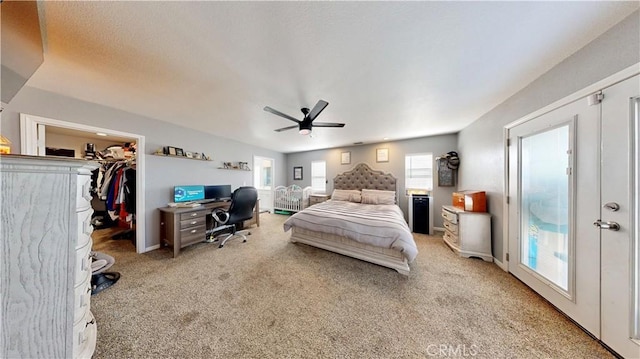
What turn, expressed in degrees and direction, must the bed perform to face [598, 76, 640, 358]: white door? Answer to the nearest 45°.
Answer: approximately 90° to its left

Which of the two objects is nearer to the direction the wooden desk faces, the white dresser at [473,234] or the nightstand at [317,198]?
the white dresser

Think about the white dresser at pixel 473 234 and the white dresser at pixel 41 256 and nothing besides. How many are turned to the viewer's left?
1

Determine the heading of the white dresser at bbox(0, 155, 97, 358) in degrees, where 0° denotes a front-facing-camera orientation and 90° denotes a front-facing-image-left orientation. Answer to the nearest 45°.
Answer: approximately 270°

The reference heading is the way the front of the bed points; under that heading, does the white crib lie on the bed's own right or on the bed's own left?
on the bed's own right

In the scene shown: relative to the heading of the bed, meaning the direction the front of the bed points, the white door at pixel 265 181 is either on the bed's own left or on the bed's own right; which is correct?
on the bed's own right

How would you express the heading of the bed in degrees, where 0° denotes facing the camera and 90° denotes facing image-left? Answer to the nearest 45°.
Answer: approximately 45°

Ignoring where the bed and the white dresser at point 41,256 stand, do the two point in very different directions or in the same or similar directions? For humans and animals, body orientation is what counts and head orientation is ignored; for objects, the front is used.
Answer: very different directions

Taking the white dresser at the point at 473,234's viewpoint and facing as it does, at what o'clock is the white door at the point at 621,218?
The white door is roughly at 8 o'clock from the white dresser.

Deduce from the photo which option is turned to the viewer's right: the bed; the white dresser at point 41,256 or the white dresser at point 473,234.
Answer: the white dresser at point 41,256

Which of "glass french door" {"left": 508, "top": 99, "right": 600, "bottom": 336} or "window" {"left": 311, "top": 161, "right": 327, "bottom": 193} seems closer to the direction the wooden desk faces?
the glass french door

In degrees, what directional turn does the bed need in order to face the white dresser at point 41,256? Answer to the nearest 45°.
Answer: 0° — it already faces it

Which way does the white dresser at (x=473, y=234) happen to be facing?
to the viewer's left
